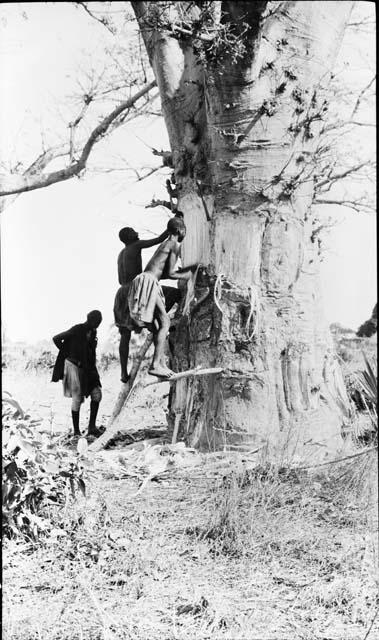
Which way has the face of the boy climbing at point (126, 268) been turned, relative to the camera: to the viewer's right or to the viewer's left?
to the viewer's right

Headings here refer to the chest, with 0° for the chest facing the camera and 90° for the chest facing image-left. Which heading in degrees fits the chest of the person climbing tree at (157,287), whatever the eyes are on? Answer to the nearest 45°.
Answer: approximately 270°
